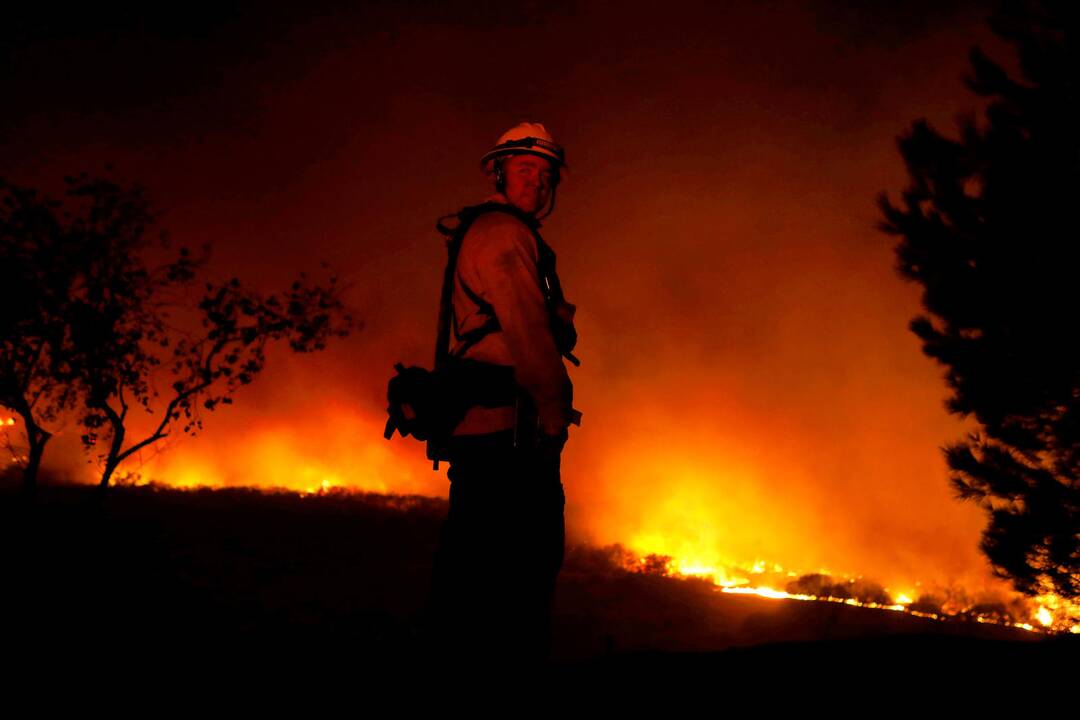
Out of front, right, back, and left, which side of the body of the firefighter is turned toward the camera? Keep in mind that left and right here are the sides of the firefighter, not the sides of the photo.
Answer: right

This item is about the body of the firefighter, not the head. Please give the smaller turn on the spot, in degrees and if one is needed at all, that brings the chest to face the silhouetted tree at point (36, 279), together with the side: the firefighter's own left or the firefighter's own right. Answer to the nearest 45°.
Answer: approximately 135° to the firefighter's own left
